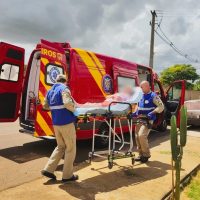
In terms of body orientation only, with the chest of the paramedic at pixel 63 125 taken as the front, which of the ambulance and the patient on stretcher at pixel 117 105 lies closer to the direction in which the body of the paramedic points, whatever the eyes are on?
the patient on stretcher

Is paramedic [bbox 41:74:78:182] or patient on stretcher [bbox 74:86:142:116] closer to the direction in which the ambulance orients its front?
the patient on stretcher

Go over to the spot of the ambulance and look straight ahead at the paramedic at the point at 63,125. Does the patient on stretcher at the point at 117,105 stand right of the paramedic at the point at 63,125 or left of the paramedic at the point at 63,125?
left

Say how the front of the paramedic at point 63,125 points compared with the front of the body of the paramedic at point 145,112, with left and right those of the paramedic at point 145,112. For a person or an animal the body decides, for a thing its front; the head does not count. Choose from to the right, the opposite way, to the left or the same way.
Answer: the opposite way

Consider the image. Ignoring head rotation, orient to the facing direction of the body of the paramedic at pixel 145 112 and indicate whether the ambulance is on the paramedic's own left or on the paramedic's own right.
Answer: on the paramedic's own right

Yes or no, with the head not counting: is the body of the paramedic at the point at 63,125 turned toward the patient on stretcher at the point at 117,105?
yes

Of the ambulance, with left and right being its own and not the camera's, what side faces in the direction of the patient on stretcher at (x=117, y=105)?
right

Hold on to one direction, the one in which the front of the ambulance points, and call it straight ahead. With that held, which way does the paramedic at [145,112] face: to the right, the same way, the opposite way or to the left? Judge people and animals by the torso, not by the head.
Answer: the opposite way

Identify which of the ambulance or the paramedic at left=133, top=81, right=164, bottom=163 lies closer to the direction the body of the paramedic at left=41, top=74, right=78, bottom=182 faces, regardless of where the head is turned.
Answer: the paramedic

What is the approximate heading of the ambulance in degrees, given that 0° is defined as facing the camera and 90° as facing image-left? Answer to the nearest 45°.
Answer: approximately 225°

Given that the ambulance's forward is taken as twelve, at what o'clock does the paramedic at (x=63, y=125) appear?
The paramedic is roughly at 4 o'clock from the ambulance.

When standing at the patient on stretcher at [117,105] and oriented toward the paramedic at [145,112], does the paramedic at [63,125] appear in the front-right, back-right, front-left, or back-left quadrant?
back-right

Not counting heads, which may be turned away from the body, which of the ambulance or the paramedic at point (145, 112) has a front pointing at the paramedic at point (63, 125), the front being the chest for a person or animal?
the paramedic at point (145, 112)
